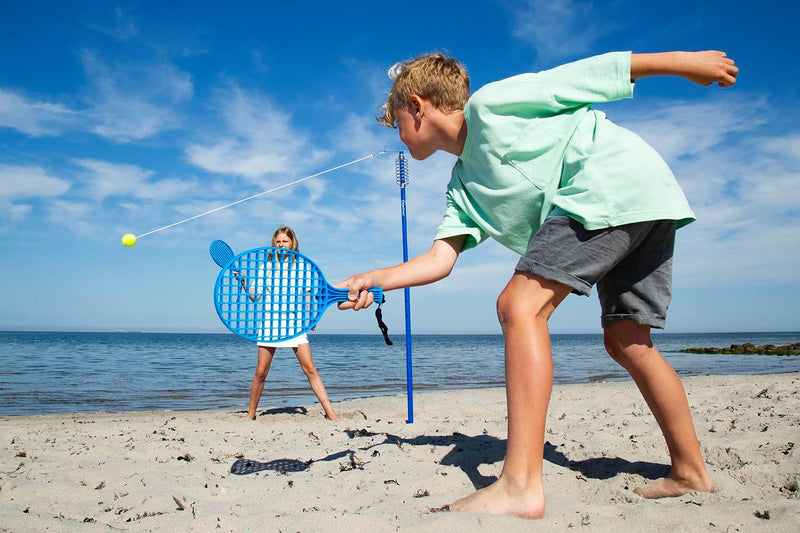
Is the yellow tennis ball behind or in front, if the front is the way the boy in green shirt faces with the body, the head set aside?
in front

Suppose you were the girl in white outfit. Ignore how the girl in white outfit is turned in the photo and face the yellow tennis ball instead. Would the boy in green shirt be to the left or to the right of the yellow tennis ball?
left

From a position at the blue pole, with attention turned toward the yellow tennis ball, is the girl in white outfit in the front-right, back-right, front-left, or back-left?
front-right

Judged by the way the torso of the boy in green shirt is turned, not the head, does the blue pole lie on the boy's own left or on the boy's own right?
on the boy's own right

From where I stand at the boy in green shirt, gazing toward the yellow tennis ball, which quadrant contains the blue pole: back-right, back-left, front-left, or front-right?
front-right

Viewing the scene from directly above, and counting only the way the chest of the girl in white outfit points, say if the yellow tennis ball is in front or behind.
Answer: in front

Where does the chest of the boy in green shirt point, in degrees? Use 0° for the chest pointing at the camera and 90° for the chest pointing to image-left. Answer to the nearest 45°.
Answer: approximately 90°

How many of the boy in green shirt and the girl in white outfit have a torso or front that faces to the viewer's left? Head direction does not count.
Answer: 1

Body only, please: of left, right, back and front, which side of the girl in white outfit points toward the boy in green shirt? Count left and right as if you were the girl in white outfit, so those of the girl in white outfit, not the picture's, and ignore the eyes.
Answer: front

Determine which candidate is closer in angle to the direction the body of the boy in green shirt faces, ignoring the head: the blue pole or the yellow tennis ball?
the yellow tennis ball

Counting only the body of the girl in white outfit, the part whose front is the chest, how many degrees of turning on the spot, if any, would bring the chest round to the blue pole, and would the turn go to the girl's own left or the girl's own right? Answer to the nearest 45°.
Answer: approximately 45° to the girl's own left

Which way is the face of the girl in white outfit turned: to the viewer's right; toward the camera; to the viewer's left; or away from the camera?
toward the camera

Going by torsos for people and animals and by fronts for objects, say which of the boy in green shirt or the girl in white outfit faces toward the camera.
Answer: the girl in white outfit

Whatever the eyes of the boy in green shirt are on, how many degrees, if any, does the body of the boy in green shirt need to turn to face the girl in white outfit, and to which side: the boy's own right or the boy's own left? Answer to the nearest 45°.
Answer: approximately 45° to the boy's own right

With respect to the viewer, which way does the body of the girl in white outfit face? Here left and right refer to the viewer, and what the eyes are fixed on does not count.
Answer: facing the viewer
